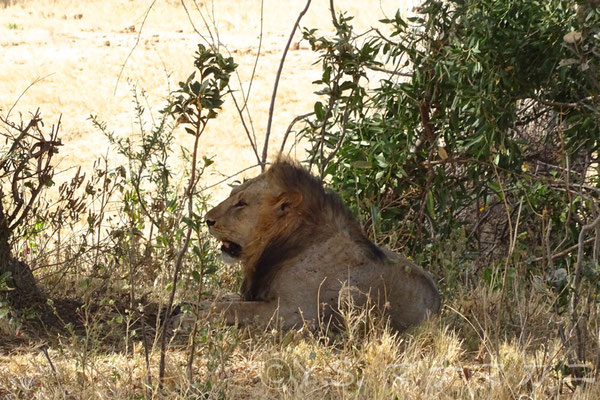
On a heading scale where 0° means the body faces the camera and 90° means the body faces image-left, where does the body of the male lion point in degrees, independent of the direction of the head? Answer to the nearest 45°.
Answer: approximately 90°

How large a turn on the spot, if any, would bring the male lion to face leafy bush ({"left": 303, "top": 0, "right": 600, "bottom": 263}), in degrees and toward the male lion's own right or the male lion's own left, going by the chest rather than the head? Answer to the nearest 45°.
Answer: approximately 135° to the male lion's own right
